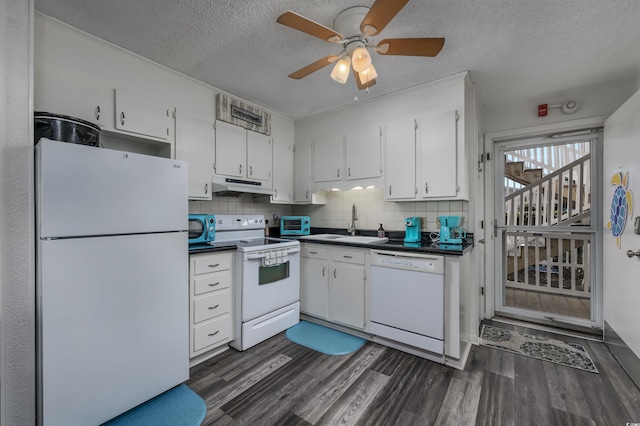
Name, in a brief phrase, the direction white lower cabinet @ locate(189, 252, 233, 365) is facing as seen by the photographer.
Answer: facing the viewer and to the right of the viewer

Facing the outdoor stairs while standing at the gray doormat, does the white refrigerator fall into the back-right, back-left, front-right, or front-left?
back-left

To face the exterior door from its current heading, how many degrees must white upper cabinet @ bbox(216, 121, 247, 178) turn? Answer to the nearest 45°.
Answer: approximately 45° to its left

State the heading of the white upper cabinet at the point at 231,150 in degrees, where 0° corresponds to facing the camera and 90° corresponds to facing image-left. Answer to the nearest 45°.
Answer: approximately 315°

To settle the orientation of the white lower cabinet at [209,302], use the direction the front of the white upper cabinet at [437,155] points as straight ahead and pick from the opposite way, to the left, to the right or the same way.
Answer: to the left

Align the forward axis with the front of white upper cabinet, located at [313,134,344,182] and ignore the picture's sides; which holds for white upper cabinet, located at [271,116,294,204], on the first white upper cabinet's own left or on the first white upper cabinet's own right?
on the first white upper cabinet's own right

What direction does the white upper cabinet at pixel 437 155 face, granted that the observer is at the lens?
facing the viewer

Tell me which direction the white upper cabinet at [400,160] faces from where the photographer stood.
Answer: facing the viewer and to the left of the viewer

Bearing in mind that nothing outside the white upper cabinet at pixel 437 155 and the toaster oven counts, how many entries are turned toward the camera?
2
